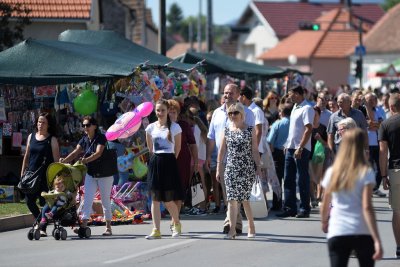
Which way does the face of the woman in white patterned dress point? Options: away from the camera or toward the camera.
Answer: toward the camera

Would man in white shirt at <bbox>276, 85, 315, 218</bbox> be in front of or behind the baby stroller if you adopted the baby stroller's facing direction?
behind

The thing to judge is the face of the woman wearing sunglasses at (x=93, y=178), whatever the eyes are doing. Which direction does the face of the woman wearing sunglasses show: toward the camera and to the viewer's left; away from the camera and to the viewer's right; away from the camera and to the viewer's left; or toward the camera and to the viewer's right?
toward the camera and to the viewer's left

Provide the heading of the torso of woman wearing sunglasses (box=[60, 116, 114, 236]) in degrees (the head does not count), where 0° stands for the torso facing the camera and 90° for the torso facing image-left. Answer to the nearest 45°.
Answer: approximately 45°

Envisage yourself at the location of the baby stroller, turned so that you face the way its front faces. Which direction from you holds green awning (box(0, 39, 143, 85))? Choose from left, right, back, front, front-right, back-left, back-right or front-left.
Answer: back-right

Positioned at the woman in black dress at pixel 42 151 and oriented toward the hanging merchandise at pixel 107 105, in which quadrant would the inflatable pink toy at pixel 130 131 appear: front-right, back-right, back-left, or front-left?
front-right

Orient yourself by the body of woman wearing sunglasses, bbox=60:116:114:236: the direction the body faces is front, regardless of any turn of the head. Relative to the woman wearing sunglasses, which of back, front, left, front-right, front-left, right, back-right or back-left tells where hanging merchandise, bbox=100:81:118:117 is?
back-right

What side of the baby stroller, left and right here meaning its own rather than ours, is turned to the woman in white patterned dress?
left

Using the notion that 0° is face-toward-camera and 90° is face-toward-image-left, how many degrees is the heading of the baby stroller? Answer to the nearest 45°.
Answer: approximately 45°

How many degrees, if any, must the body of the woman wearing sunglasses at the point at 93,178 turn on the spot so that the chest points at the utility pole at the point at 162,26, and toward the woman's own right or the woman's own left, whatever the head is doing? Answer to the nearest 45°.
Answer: approximately 135° to the woman's own right

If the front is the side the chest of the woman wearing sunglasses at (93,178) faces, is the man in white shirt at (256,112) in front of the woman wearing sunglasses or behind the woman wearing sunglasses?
behind

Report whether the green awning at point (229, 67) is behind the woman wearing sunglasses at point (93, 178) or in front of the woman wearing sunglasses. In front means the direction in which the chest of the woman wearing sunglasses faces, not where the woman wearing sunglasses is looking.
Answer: behind
